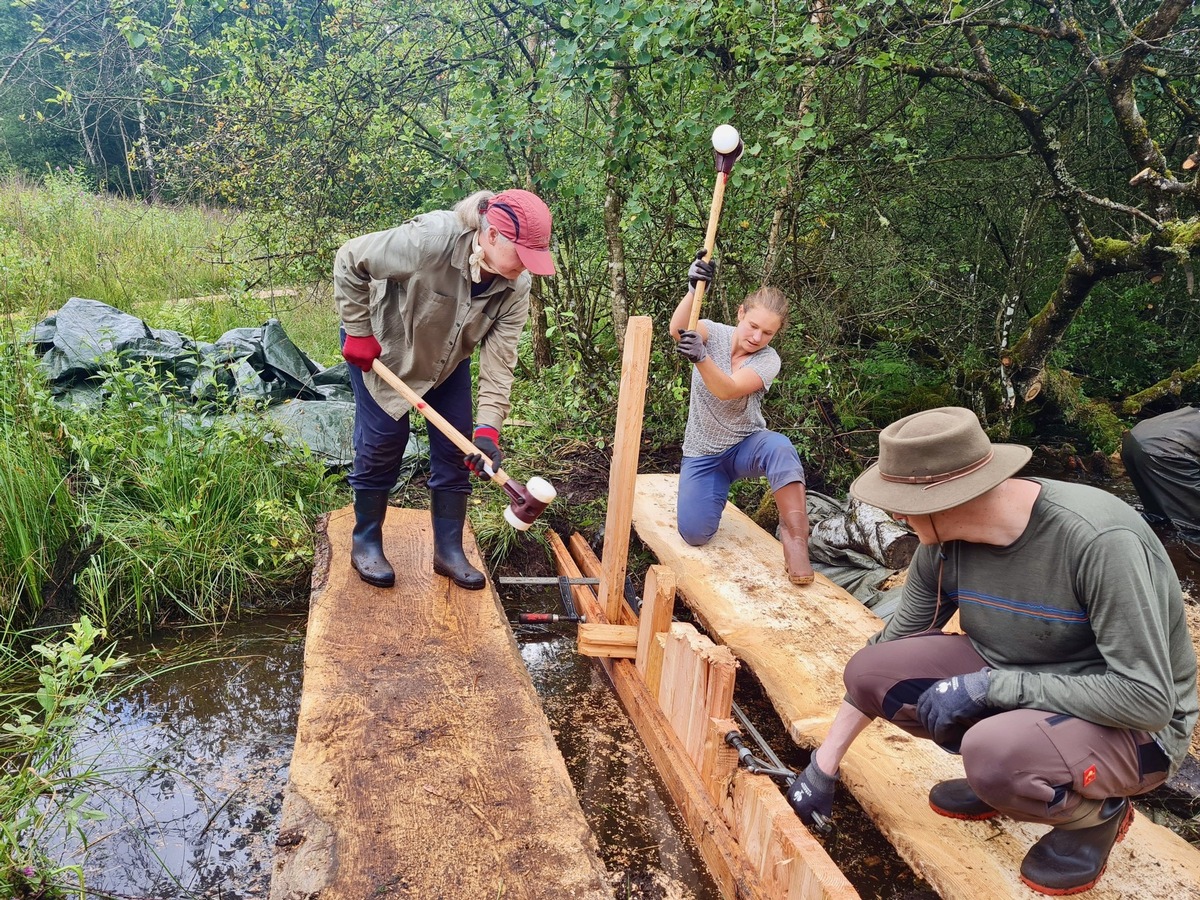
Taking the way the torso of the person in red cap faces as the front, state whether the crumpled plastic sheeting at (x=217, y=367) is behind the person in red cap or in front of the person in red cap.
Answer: behind

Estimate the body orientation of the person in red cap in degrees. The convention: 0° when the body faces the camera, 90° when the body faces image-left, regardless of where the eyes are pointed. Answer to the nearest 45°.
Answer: approximately 315°

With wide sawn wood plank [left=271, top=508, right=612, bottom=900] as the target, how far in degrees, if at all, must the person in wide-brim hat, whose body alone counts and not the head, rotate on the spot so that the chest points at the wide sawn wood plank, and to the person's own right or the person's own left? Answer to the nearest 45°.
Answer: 0° — they already face it

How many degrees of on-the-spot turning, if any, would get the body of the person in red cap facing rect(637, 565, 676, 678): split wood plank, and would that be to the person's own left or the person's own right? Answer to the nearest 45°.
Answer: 0° — they already face it

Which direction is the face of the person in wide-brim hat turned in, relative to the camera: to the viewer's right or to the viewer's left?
to the viewer's left

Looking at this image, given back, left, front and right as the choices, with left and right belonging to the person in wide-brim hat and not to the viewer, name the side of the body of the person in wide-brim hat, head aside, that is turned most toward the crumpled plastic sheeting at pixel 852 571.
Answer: right

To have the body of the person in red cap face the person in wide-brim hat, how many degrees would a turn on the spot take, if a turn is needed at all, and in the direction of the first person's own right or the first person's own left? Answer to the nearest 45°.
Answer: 0° — they already face them

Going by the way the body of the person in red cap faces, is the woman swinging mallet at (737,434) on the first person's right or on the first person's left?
on the first person's left

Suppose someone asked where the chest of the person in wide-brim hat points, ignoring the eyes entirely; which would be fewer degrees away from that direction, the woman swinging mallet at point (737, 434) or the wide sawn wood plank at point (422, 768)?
the wide sawn wood plank

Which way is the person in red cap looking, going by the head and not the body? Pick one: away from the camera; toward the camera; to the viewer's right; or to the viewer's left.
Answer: to the viewer's right
